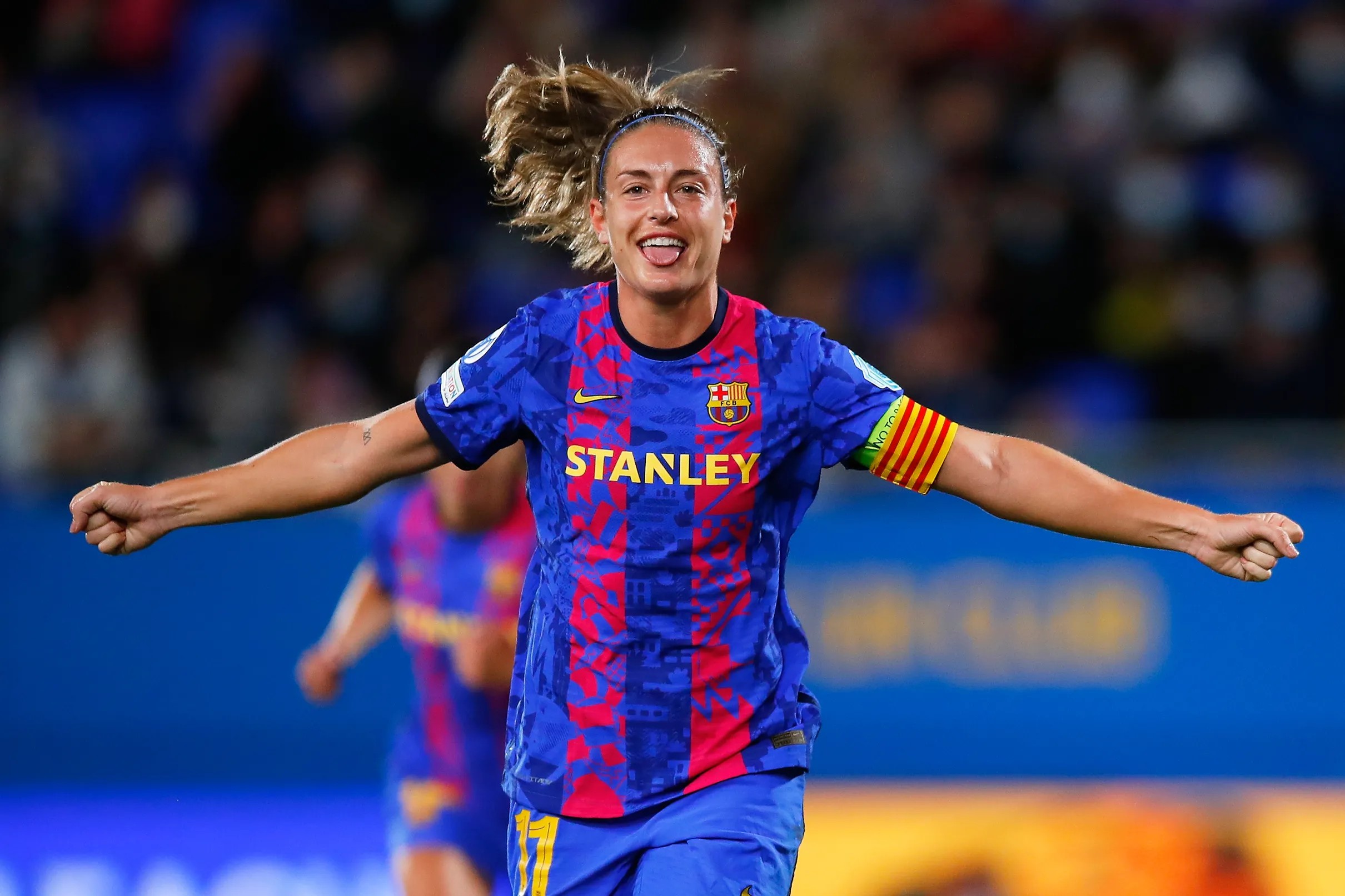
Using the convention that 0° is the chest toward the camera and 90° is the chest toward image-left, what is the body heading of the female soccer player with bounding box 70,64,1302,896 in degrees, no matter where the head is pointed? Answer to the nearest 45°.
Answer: approximately 0°

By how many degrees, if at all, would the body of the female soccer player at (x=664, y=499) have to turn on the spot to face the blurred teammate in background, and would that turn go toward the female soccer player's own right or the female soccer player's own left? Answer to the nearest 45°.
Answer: approximately 180°
